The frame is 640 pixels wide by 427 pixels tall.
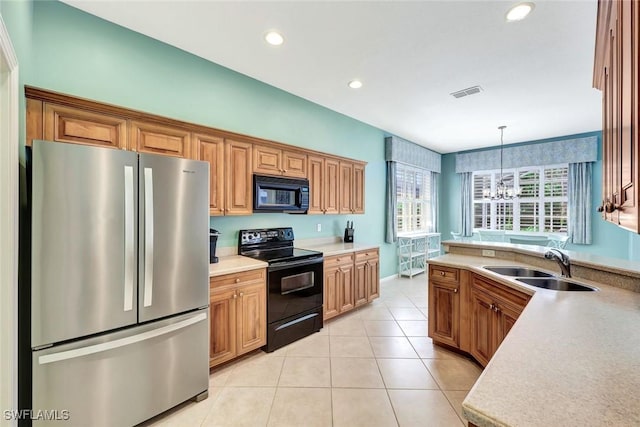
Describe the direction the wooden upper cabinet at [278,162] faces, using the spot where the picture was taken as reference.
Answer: facing the viewer and to the right of the viewer

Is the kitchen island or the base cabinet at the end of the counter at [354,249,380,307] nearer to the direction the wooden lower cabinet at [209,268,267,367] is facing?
the kitchen island

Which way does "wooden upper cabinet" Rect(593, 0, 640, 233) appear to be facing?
to the viewer's left

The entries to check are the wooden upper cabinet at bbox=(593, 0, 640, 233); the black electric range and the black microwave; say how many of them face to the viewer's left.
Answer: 1

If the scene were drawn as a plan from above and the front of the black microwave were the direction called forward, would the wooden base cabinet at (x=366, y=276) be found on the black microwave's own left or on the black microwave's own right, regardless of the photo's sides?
on the black microwave's own left

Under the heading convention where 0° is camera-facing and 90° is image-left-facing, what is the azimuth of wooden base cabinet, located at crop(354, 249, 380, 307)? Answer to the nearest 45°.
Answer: approximately 315°

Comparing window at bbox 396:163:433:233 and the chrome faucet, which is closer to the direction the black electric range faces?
the chrome faucet

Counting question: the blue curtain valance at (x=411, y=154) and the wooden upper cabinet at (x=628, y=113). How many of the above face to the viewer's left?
1

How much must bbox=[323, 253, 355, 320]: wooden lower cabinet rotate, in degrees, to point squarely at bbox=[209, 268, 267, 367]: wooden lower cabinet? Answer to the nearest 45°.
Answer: approximately 90° to its right

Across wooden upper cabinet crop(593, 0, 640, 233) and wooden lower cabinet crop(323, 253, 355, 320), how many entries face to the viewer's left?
1

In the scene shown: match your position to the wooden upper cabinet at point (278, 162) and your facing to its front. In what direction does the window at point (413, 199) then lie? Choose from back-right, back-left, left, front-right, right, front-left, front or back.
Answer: left

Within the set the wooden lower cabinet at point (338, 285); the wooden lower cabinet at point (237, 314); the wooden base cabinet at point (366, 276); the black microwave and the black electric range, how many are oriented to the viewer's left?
0

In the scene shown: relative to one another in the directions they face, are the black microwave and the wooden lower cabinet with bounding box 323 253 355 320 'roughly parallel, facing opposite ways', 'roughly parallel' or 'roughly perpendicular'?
roughly parallel

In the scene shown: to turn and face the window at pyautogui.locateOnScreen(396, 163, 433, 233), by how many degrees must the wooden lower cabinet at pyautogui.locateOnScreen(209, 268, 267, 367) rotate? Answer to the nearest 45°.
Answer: approximately 90° to its left

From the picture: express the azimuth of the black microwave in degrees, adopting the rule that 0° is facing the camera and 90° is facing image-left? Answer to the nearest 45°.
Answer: approximately 315°
